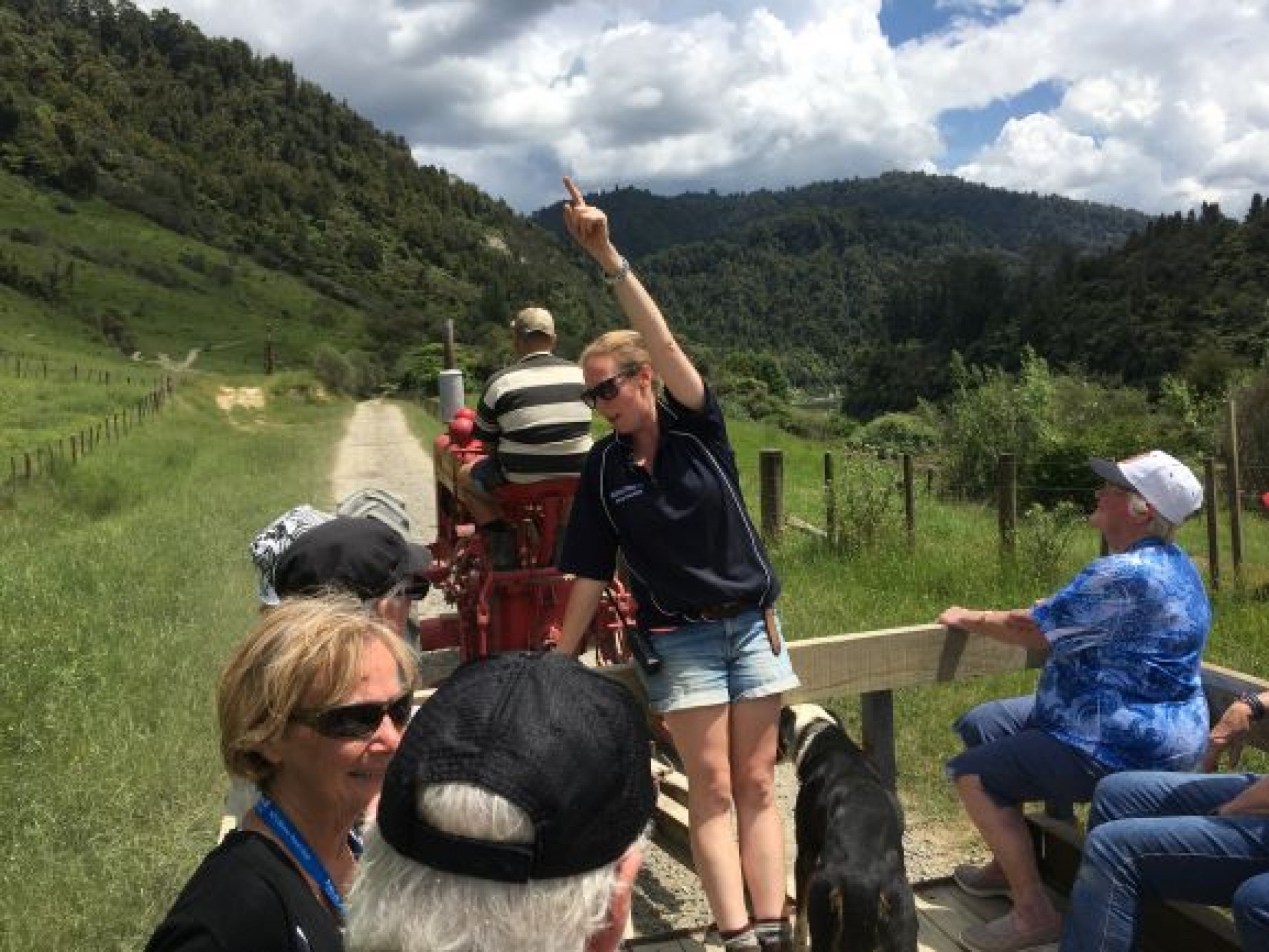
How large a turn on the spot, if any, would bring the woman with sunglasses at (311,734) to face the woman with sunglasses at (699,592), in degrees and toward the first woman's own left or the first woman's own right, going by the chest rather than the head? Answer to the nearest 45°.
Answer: approximately 90° to the first woman's own left

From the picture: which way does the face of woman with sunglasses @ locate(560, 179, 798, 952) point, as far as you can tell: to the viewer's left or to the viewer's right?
to the viewer's left

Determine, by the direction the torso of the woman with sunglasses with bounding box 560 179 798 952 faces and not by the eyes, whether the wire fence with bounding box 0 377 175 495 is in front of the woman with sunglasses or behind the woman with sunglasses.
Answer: behind

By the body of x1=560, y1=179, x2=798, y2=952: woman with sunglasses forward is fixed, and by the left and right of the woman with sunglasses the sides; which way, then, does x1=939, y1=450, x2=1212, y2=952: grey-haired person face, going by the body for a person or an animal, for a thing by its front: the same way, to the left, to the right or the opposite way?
to the right

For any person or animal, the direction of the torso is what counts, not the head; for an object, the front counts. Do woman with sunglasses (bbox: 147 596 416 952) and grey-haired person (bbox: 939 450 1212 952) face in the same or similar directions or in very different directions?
very different directions

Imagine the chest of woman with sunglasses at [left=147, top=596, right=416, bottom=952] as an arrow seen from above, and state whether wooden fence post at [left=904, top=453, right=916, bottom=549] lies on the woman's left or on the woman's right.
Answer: on the woman's left

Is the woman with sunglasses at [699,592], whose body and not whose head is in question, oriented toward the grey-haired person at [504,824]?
yes

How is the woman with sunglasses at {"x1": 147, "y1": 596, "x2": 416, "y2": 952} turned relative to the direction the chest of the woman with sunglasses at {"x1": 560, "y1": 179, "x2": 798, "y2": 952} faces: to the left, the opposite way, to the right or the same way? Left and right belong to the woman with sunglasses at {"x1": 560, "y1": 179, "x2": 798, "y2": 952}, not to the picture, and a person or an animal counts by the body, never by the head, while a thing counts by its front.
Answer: to the left

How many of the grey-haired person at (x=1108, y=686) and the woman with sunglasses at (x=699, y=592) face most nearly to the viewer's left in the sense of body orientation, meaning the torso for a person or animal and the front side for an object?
1

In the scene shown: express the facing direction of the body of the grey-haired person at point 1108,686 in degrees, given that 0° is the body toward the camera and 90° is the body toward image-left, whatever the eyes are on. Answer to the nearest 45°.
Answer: approximately 90°

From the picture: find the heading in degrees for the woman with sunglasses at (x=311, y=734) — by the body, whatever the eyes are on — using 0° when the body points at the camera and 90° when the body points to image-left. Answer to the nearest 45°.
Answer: approximately 315°

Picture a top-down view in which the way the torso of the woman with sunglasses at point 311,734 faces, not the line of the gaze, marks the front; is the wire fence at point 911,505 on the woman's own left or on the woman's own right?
on the woman's own left

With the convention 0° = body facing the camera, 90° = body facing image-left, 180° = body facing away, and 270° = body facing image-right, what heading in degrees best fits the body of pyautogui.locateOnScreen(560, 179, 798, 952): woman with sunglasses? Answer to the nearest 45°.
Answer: approximately 0°

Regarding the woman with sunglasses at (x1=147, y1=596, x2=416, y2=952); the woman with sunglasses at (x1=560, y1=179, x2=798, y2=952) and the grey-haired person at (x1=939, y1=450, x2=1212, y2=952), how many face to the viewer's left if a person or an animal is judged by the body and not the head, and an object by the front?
1
